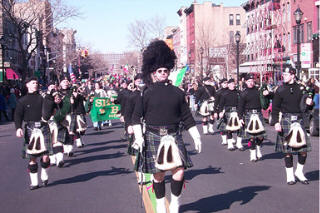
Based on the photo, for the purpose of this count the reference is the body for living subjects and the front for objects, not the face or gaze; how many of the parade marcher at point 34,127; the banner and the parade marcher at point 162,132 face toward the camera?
3

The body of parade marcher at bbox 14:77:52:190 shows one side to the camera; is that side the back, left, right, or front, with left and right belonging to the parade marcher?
front

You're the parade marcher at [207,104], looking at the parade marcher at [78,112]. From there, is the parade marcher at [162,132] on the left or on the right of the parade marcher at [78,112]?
left

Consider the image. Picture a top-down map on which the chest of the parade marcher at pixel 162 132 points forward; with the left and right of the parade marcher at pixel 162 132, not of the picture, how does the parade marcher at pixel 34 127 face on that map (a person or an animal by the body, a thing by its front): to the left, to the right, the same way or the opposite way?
the same way

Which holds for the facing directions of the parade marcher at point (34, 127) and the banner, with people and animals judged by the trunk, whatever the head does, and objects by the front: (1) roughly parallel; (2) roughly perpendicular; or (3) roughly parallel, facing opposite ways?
roughly parallel

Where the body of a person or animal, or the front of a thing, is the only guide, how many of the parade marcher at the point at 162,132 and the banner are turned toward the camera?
2

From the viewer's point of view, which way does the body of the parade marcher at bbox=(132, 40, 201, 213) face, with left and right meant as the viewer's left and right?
facing the viewer

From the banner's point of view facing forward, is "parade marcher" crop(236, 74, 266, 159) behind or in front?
in front

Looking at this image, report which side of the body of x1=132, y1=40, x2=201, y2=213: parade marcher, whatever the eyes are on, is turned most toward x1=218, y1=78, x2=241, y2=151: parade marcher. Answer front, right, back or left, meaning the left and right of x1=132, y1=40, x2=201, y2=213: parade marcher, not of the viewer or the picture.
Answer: back

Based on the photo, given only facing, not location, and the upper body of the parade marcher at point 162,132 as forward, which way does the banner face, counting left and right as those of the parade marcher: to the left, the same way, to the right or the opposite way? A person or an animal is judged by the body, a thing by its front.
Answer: the same way

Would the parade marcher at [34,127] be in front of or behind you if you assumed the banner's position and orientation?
in front

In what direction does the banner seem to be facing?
toward the camera

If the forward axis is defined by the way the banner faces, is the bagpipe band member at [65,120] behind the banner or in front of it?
in front

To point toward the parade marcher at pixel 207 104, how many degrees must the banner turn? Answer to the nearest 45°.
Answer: approximately 45° to its left
